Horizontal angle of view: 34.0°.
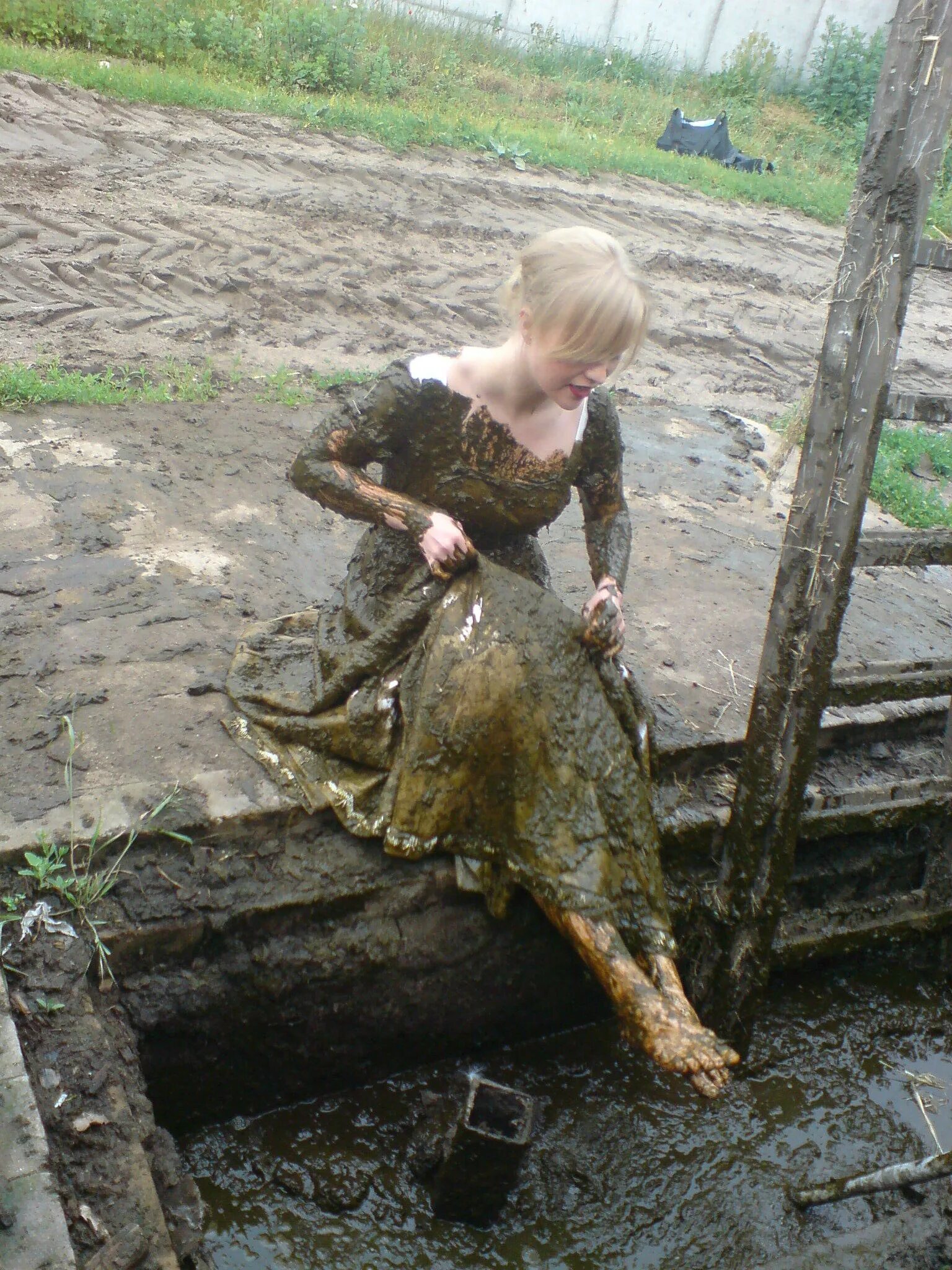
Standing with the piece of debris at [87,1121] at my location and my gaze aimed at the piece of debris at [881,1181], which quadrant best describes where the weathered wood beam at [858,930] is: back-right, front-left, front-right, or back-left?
front-left

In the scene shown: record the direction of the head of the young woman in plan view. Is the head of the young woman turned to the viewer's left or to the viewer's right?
to the viewer's right

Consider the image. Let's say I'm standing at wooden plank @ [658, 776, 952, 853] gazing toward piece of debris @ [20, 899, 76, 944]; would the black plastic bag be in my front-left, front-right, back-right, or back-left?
back-right

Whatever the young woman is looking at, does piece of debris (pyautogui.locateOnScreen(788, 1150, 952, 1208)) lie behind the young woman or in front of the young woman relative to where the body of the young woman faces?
in front

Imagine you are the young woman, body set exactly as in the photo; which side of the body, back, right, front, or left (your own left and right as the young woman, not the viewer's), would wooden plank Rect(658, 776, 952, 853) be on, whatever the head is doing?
left

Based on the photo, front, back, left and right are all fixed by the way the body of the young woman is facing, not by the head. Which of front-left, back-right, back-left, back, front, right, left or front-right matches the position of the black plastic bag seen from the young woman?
back-left

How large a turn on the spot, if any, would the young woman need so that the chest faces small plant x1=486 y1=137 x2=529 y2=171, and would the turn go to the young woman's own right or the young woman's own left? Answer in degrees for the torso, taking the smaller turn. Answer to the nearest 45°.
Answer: approximately 135° to the young woman's own left

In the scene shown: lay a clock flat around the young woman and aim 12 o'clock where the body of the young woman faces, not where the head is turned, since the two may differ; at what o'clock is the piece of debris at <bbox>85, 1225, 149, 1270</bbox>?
The piece of debris is roughly at 2 o'clock from the young woman.

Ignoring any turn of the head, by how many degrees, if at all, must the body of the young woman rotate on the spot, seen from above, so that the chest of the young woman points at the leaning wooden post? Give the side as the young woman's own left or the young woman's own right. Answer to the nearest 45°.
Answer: approximately 45° to the young woman's own left

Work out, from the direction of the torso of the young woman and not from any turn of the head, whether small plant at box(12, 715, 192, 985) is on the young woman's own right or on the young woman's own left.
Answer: on the young woman's own right

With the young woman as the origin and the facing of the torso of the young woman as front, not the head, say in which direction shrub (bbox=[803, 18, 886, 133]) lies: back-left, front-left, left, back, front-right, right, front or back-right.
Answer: back-left

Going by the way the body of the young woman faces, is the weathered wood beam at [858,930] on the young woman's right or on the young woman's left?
on the young woman's left

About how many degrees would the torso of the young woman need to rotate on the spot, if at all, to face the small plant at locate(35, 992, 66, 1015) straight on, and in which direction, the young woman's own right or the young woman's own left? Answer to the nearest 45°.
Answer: approximately 90° to the young woman's own right

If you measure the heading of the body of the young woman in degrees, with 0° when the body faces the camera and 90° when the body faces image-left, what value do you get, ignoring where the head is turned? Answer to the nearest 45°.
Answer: approximately 315°
